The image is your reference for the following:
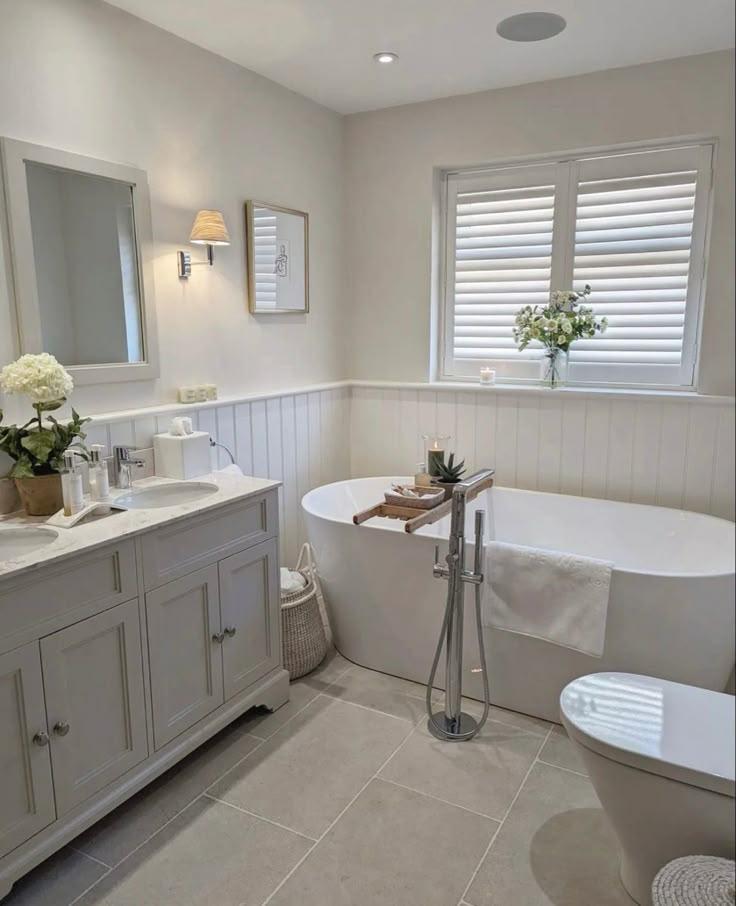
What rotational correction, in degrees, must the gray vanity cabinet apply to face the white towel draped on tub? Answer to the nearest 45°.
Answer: approximately 45° to its left

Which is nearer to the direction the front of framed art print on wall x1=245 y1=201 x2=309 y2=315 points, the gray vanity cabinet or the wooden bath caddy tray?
the wooden bath caddy tray

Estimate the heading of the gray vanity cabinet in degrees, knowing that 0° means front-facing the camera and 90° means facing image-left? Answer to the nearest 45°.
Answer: approximately 315°

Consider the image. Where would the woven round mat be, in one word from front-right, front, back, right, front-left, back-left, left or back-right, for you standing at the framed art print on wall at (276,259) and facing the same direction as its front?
front-right

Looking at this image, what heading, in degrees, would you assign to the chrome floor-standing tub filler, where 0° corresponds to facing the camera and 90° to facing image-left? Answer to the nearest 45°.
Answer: approximately 225°

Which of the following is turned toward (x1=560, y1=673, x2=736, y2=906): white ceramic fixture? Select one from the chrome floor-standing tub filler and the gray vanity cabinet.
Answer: the gray vanity cabinet

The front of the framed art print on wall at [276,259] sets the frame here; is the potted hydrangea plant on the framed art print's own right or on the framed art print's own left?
on the framed art print's own right

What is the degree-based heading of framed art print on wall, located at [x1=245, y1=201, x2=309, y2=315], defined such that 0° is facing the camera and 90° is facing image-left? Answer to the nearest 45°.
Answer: approximately 315°

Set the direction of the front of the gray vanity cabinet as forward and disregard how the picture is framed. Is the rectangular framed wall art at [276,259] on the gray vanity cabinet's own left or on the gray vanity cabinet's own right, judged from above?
on the gray vanity cabinet's own left
